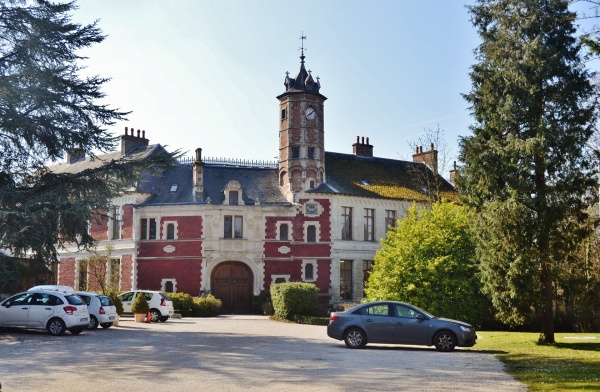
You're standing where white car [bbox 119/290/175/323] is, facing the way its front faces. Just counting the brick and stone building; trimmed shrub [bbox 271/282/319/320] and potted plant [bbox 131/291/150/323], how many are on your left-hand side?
1

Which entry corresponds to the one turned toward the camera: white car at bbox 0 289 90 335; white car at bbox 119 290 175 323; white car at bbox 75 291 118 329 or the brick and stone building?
the brick and stone building

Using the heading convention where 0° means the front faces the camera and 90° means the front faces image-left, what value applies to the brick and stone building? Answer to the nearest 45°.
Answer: approximately 0°

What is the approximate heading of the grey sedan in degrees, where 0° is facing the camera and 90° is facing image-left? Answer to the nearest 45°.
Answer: approximately 270°

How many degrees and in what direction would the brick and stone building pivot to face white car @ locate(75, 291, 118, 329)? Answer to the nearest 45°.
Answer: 0° — it already faces it
